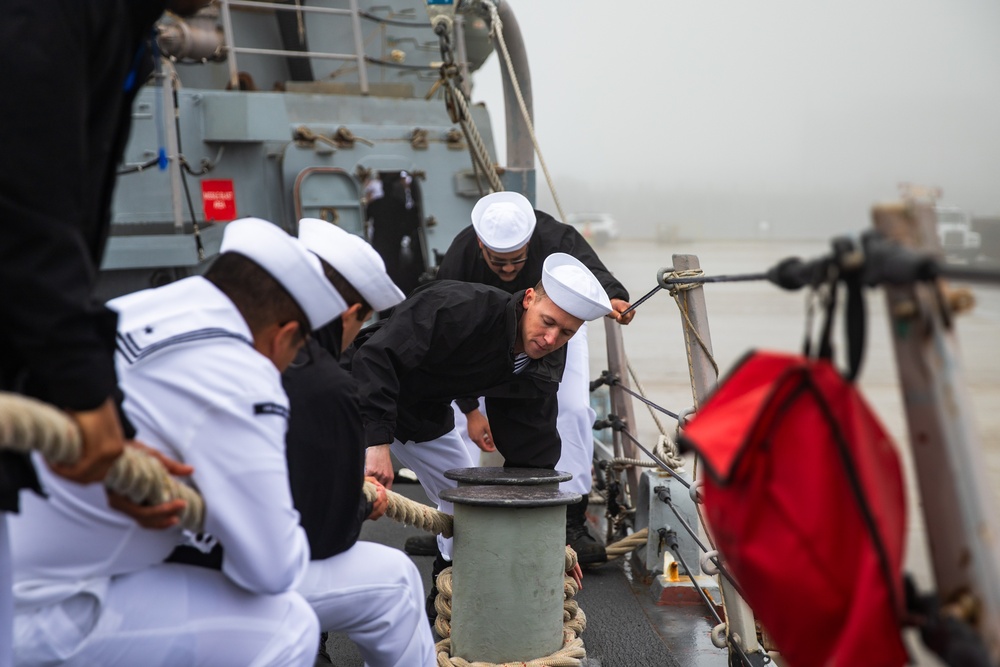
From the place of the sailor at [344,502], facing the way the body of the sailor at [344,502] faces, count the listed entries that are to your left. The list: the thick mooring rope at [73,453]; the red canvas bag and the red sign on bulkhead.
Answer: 1

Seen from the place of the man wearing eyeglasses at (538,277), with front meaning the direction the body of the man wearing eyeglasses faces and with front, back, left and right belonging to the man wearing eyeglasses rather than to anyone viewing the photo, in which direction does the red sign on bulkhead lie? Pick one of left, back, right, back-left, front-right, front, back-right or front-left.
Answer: back-right

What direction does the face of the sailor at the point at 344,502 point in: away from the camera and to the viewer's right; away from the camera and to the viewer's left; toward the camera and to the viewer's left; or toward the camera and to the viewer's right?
away from the camera and to the viewer's right

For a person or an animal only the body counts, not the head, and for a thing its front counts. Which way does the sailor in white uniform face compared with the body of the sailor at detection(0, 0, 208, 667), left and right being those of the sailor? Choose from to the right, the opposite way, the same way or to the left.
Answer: the same way

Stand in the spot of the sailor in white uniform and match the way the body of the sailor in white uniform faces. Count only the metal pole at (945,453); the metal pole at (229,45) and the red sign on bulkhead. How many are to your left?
2

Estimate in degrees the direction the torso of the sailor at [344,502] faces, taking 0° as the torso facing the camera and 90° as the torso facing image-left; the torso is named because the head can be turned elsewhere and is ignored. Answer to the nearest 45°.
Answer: approximately 270°

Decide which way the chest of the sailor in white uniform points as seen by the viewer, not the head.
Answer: to the viewer's right

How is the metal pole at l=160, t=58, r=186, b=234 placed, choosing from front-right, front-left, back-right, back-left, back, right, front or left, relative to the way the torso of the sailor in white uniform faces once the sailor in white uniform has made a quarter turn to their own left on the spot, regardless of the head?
front

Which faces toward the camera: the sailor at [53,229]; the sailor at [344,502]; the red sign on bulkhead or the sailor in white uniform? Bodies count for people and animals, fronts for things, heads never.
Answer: the red sign on bulkhead

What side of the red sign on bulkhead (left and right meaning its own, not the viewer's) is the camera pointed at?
front

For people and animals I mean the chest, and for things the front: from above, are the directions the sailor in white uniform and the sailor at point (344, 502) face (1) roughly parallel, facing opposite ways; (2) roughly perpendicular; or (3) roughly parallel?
roughly parallel

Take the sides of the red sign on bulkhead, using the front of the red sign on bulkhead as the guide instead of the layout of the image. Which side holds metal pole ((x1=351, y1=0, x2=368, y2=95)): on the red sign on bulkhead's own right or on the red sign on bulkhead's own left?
on the red sign on bulkhead's own left

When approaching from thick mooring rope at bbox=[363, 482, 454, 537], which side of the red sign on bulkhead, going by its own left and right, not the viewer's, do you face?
front

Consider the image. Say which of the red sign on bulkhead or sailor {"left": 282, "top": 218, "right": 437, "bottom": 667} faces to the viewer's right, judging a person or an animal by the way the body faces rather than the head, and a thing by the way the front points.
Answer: the sailor

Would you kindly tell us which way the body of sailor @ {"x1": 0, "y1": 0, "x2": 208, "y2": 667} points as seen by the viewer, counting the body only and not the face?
to the viewer's right

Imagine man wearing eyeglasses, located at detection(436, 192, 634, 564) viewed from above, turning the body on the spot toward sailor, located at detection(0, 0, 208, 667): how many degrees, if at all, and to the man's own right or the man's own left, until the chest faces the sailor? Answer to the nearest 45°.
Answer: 0° — they already face them
